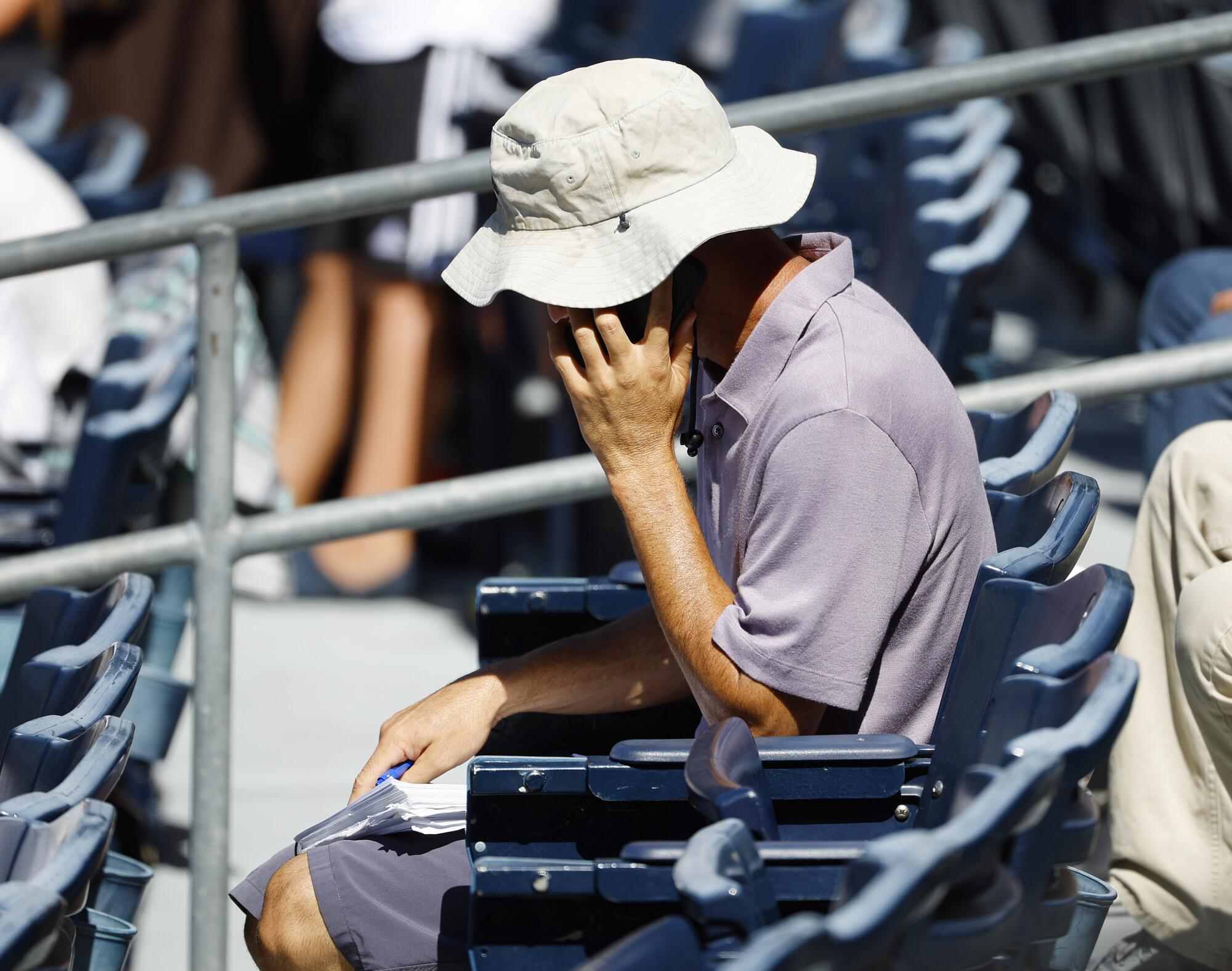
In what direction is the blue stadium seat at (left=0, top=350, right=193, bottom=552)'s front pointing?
to the viewer's left

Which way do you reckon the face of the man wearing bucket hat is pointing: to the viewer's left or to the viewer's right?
to the viewer's left

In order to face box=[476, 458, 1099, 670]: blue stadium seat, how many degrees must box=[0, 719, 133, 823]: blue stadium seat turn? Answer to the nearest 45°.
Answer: approximately 135° to its right

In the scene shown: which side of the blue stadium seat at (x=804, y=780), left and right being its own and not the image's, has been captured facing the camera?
left

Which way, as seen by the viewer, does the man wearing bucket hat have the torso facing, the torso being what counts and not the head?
to the viewer's left

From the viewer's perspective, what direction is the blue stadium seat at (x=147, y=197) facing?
to the viewer's left

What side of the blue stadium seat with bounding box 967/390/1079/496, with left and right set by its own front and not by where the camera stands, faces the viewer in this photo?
left

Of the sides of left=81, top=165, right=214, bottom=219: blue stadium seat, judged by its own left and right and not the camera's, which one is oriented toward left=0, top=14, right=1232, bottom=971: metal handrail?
left

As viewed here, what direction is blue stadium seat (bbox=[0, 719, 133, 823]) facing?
to the viewer's left

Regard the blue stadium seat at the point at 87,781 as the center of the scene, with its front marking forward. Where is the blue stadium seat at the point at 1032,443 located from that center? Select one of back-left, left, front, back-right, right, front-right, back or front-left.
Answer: back

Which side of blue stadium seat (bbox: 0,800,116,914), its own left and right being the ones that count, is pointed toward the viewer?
left

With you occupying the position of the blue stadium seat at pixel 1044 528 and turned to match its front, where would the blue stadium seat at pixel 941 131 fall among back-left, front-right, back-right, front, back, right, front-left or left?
right

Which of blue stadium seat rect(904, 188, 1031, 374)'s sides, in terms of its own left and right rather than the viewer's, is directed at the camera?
left

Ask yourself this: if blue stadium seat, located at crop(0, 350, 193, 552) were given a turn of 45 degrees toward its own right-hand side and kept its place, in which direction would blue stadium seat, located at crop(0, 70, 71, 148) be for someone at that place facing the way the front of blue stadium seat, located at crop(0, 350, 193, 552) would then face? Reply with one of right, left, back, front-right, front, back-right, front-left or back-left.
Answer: front-right
